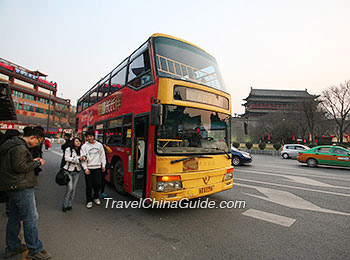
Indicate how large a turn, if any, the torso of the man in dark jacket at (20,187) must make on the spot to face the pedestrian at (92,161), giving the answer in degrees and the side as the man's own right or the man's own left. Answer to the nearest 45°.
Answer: approximately 45° to the man's own left

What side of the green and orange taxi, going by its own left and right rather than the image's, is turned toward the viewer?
right

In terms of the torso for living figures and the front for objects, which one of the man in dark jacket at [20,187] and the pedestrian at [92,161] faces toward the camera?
the pedestrian

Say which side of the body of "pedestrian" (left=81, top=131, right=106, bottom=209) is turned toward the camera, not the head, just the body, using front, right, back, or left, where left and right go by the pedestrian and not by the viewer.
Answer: front

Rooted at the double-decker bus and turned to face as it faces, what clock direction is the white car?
The white car is roughly at 9 o'clock from the double-decker bus.

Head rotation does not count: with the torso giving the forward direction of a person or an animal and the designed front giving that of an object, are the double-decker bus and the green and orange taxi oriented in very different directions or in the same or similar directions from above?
same or similar directions

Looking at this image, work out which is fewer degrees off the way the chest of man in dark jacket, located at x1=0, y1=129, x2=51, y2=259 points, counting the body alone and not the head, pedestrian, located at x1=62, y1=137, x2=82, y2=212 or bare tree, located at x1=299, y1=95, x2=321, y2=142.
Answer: the bare tree

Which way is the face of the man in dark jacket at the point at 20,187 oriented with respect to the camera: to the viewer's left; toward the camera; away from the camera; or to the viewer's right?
to the viewer's right

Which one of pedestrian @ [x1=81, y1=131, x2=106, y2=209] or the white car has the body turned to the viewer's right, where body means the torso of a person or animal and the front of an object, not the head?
the white car

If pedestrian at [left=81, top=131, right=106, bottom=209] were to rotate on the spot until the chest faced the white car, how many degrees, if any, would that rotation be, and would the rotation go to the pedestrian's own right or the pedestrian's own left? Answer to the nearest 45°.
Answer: approximately 135° to the pedestrian's own left

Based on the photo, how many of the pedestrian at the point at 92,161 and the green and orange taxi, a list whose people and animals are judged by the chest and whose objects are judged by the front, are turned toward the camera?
1

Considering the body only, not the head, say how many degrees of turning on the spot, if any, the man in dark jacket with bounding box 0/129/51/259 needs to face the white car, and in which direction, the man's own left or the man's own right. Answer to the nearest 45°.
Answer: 0° — they already face it

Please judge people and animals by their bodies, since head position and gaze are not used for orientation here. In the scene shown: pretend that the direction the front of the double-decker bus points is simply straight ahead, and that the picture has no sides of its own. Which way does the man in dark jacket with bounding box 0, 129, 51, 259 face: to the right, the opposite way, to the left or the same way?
to the left

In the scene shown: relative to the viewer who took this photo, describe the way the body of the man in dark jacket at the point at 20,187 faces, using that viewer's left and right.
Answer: facing to the right of the viewer

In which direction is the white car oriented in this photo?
to the viewer's right
